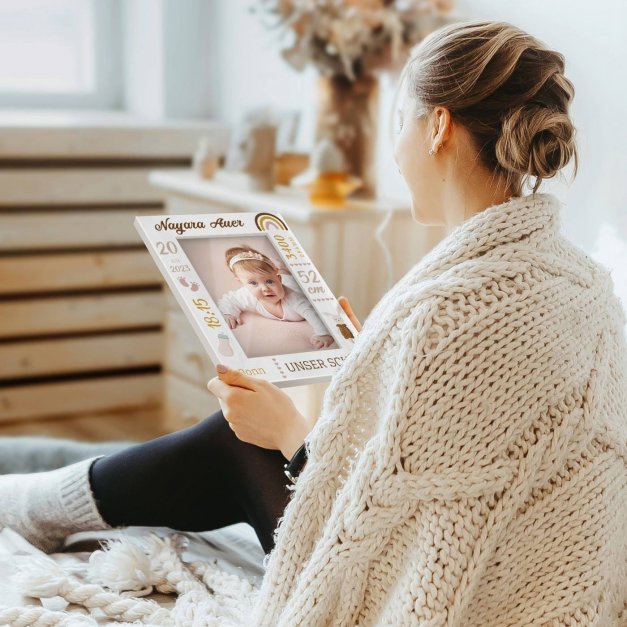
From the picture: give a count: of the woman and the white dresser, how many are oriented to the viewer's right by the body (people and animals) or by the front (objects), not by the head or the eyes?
0

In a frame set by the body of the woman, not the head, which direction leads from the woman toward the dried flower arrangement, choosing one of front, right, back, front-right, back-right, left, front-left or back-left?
front-right

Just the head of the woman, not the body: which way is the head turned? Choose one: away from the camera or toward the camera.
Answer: away from the camera

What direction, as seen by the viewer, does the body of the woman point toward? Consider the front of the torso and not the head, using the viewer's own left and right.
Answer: facing away from the viewer and to the left of the viewer

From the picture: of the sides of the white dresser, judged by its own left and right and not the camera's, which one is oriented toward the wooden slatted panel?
right

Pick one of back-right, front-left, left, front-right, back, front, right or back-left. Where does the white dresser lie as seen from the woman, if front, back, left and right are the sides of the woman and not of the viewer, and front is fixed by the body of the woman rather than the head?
front-right

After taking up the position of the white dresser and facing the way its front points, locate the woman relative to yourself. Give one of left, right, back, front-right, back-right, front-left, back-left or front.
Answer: front-left

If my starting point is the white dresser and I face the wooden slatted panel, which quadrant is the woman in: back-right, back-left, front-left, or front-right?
back-left

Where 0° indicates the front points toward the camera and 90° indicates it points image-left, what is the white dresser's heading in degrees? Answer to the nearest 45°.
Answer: approximately 45°
